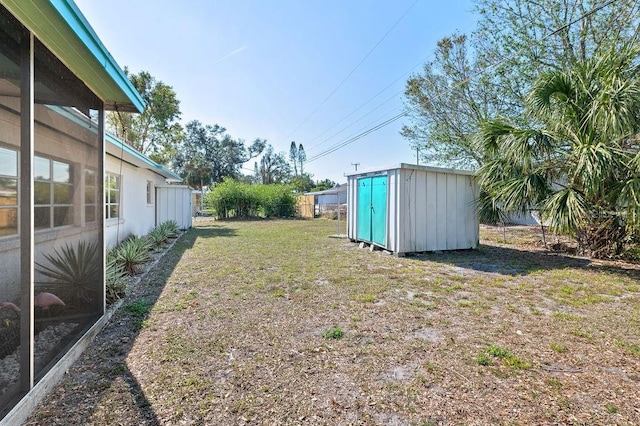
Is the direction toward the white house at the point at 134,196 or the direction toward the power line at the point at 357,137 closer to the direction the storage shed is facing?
the white house

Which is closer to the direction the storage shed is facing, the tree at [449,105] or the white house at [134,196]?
the white house

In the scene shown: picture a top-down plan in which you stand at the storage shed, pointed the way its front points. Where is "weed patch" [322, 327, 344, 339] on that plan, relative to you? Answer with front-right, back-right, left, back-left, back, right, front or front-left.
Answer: front-left

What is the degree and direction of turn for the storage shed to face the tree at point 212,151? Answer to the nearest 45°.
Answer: approximately 90° to its right

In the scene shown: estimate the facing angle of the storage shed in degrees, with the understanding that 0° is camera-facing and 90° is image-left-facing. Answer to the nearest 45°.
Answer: approximately 45°

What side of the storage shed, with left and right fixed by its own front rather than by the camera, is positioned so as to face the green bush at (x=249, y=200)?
right

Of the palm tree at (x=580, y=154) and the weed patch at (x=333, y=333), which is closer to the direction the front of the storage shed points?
the weed patch

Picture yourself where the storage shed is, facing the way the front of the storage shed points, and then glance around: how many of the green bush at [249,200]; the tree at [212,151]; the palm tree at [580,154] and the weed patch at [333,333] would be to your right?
2

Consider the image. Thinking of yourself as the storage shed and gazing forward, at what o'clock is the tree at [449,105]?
The tree is roughly at 5 o'clock from the storage shed.

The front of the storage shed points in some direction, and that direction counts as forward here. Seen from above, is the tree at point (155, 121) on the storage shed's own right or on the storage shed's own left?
on the storage shed's own right

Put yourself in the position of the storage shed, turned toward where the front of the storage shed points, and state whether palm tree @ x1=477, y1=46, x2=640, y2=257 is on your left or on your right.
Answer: on your left
